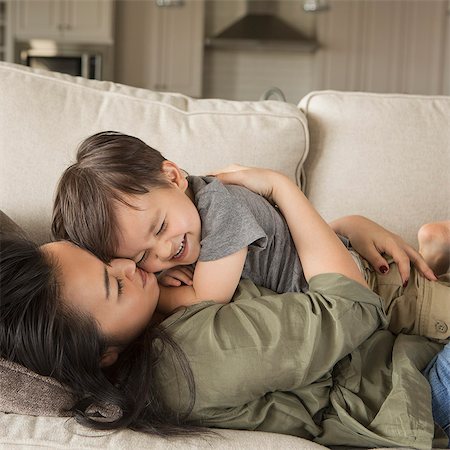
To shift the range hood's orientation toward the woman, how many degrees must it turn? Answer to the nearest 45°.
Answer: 0° — it already faces them

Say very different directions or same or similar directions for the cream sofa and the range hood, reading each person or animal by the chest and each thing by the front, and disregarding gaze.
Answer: same or similar directions

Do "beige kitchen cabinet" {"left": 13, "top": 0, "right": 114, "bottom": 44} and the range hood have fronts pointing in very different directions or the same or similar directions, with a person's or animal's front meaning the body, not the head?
same or similar directions

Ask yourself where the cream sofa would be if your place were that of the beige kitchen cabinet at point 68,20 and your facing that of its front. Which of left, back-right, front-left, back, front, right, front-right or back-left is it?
front

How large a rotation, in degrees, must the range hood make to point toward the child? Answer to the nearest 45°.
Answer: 0° — it already faces them

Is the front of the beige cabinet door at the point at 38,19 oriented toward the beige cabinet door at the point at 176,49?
no

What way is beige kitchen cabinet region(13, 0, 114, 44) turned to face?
toward the camera

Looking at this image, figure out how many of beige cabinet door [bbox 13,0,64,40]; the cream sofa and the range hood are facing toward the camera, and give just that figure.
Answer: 3

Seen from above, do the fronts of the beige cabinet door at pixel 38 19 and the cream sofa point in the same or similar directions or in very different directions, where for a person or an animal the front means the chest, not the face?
same or similar directions

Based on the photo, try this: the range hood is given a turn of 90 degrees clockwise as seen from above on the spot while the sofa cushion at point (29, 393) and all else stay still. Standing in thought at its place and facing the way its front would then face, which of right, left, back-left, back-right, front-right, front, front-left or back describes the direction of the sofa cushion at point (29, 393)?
left

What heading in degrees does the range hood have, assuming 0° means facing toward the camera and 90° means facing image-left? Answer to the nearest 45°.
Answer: approximately 0°

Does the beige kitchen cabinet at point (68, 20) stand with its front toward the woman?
yes

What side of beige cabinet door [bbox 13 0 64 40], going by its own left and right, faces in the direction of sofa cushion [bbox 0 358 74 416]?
front

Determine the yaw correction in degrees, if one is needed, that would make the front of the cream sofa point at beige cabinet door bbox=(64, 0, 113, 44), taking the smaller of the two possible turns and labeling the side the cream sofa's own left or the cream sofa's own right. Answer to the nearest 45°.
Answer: approximately 180°

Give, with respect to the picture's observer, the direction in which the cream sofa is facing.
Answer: facing the viewer

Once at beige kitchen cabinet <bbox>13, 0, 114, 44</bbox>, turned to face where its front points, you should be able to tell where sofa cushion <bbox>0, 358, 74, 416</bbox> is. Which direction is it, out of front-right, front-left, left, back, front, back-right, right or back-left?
front
